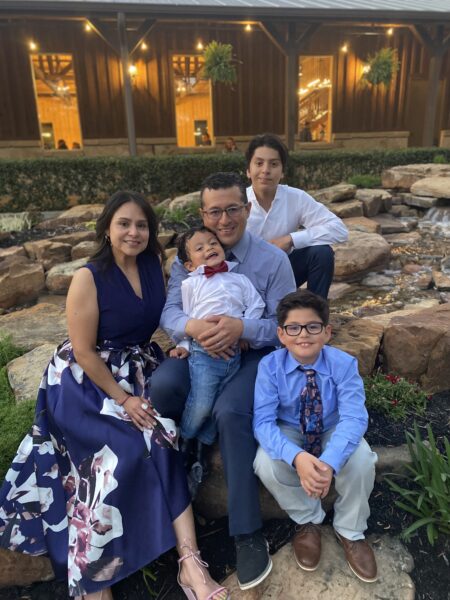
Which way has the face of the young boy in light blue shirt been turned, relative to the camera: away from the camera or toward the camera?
toward the camera

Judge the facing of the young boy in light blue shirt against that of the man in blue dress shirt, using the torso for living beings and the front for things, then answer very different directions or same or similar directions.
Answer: same or similar directions

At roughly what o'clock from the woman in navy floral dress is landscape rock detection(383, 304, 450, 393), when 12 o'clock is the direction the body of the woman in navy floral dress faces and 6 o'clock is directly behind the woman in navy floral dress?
The landscape rock is roughly at 10 o'clock from the woman in navy floral dress.

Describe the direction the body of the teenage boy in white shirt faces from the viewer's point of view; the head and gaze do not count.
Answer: toward the camera

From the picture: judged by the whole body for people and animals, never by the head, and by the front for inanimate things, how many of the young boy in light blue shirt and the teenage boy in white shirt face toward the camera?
2

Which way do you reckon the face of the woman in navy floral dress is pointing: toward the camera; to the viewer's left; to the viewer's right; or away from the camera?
toward the camera

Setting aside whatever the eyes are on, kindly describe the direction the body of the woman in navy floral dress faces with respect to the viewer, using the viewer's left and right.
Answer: facing the viewer and to the right of the viewer

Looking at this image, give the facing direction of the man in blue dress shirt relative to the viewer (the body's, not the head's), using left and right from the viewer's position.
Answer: facing the viewer

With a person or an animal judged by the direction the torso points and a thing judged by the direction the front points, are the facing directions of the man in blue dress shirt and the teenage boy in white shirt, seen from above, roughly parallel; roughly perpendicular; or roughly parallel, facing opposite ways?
roughly parallel

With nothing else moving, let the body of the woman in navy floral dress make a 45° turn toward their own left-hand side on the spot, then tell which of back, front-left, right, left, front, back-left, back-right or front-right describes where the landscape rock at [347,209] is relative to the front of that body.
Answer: front-left

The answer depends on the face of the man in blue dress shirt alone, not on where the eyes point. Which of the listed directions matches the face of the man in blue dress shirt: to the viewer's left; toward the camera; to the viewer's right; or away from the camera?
toward the camera

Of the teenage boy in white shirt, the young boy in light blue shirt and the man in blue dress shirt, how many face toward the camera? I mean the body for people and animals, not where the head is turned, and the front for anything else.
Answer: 3

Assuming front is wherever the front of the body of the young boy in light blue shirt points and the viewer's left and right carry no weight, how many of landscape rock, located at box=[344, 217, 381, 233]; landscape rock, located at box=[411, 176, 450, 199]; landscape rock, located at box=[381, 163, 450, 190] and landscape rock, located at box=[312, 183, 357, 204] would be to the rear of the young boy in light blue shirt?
4

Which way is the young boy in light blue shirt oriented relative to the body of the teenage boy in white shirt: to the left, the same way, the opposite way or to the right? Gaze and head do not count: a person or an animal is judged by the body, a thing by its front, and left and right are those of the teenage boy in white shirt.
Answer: the same way
